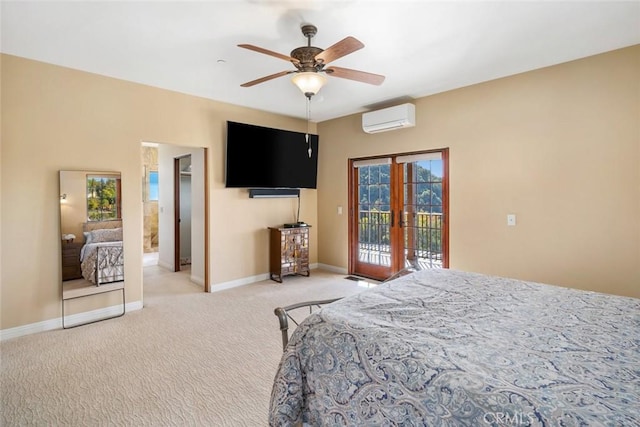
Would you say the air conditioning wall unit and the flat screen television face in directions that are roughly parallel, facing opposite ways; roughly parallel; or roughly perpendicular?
roughly perpendicular

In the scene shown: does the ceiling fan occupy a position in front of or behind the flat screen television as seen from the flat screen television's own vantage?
in front

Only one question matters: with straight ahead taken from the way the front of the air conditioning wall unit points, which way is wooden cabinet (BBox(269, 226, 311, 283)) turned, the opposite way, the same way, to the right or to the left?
to the left

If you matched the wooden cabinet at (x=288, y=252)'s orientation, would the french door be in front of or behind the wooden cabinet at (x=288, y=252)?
in front

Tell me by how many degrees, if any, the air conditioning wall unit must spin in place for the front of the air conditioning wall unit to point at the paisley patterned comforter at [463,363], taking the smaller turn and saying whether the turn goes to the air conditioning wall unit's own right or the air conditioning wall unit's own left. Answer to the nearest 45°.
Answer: approximately 45° to the air conditioning wall unit's own left

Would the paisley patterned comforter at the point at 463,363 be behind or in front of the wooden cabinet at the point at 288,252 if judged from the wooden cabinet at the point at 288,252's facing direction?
in front

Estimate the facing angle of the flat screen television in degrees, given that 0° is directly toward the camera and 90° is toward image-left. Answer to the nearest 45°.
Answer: approximately 315°

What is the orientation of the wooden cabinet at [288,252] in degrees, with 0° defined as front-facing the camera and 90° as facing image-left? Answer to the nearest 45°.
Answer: approximately 315°

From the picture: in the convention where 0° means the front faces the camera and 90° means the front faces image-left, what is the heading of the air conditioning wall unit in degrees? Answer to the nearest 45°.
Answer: approximately 45°
